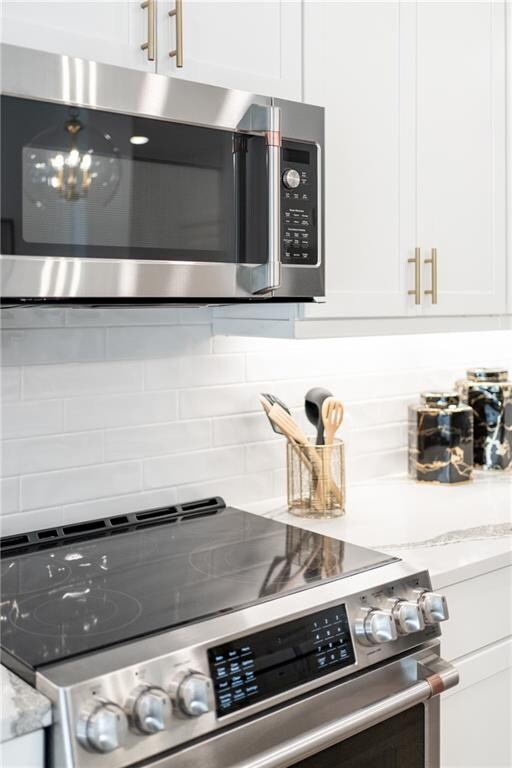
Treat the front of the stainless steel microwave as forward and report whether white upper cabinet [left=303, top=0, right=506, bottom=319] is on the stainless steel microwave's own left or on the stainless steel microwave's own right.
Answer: on the stainless steel microwave's own left

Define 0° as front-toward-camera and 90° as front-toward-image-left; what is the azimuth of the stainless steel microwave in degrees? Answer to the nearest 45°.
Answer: approximately 315°

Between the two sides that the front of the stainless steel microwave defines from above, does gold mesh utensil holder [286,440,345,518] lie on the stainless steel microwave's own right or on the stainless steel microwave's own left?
on the stainless steel microwave's own left

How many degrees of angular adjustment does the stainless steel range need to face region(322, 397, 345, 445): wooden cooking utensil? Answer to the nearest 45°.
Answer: approximately 135° to its left

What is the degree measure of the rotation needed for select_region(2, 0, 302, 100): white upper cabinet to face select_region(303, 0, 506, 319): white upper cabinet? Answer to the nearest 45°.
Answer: approximately 90° to its left

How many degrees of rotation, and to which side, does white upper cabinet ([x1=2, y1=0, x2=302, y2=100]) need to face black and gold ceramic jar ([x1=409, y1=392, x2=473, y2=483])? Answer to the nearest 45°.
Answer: approximately 90° to its left

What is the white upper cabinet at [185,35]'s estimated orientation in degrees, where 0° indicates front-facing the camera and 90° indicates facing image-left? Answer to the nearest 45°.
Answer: approximately 315°
